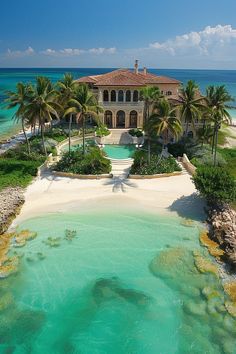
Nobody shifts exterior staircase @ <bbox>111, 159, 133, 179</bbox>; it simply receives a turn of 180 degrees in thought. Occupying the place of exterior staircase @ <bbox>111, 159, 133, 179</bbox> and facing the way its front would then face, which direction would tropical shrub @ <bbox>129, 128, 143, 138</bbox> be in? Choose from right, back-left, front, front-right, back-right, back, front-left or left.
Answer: front

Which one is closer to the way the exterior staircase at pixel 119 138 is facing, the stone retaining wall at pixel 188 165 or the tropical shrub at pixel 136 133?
the stone retaining wall

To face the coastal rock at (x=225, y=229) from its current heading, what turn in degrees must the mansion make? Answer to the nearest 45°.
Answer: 0° — it already faces it

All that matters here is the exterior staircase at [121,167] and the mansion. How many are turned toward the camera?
2

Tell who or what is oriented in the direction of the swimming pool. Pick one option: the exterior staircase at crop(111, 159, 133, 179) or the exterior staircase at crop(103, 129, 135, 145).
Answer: the exterior staircase at crop(103, 129, 135, 145)

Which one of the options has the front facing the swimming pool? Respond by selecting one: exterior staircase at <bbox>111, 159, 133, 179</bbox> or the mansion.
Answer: the mansion

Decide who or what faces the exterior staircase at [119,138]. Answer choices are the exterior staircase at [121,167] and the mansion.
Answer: the mansion

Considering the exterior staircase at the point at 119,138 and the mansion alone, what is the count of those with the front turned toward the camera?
2

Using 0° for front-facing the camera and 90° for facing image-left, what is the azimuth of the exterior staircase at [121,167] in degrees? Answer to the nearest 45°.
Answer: approximately 0°
